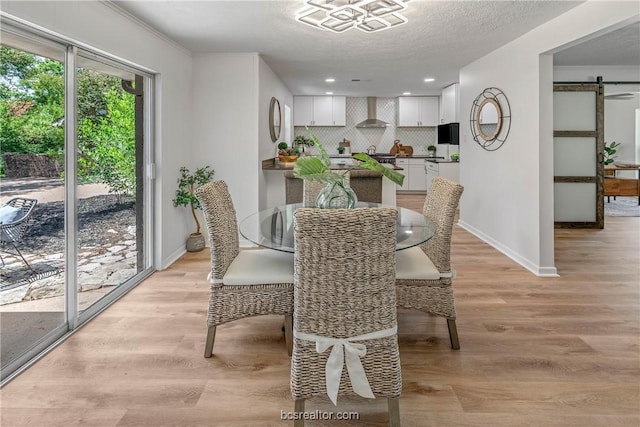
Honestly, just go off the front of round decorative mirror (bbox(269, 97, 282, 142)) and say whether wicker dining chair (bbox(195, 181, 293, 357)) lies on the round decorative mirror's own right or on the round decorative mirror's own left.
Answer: on the round decorative mirror's own right

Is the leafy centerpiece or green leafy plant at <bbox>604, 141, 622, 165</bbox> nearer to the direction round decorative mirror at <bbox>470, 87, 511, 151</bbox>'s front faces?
the leafy centerpiece

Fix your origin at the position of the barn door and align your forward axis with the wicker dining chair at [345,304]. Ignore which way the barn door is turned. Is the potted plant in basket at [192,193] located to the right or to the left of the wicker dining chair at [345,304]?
right

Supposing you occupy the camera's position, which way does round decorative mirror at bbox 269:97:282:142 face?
facing to the right of the viewer

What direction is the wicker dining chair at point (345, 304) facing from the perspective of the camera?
away from the camera

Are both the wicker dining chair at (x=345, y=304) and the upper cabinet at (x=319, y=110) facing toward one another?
yes

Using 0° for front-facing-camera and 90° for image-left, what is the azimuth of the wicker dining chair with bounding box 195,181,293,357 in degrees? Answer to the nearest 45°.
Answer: approximately 270°

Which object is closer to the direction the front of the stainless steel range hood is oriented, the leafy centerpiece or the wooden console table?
the leafy centerpiece

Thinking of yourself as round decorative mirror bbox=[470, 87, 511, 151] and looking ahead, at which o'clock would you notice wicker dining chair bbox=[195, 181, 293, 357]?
The wicker dining chair is roughly at 11 o'clock from the round decorative mirror.

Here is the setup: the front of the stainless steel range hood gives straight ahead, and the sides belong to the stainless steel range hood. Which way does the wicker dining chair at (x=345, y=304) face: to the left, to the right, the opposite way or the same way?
the opposite way

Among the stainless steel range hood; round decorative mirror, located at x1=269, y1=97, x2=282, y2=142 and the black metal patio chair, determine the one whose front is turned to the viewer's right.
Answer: the round decorative mirror
